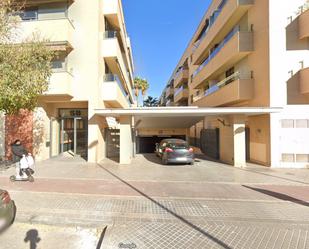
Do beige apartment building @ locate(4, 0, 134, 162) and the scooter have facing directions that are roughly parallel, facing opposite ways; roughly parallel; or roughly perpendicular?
roughly perpendicular

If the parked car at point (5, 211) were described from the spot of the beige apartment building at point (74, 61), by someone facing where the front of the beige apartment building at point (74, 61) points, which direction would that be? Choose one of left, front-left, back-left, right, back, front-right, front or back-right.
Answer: front

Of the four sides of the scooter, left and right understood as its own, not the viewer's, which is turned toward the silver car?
back

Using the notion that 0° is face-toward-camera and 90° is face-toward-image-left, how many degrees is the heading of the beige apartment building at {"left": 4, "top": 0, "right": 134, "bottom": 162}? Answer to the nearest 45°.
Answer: approximately 0°

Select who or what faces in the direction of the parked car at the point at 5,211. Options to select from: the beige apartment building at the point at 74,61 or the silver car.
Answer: the beige apartment building
